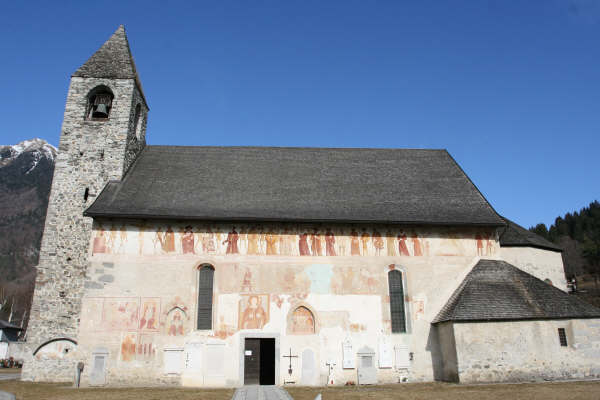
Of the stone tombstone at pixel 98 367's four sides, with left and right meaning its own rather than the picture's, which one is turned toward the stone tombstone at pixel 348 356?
left

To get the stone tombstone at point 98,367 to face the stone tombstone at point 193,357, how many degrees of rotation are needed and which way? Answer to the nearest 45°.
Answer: approximately 90° to its left

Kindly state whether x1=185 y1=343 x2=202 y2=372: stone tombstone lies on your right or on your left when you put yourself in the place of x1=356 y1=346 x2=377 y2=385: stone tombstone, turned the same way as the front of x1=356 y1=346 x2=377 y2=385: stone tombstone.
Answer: on your right

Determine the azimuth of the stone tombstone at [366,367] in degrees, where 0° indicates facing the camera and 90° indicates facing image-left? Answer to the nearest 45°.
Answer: approximately 0°

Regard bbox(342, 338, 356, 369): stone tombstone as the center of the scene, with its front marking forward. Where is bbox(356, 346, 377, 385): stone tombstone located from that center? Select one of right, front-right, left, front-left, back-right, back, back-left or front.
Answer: left

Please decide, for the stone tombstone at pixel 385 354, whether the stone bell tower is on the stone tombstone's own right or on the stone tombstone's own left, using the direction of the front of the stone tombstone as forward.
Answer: on the stone tombstone's own right
